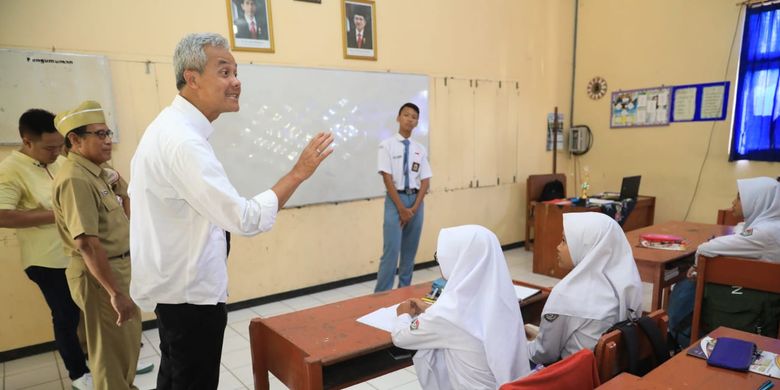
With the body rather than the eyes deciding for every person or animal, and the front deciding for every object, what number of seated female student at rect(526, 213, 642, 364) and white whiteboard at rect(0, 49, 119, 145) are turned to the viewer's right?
0

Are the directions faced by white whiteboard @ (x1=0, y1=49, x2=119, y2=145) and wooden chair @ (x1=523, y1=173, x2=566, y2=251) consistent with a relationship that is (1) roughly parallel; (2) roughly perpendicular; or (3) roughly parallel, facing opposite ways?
roughly parallel

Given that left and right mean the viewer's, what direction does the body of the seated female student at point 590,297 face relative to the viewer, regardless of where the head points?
facing away from the viewer and to the left of the viewer

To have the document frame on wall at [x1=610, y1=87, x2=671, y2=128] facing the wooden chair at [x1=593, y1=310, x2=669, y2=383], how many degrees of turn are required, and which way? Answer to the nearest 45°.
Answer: approximately 45° to its left

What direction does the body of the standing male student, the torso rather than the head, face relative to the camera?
toward the camera

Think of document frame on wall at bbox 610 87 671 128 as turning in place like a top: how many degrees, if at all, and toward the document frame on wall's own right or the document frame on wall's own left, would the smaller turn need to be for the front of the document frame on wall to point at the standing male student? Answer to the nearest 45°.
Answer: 0° — it already faces them

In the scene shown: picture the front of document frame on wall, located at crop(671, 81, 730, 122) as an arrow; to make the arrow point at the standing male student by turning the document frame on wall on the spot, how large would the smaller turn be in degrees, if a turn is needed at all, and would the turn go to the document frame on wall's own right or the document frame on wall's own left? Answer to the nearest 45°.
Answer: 0° — it already faces them

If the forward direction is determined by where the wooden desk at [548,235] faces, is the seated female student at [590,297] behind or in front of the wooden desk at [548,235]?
in front

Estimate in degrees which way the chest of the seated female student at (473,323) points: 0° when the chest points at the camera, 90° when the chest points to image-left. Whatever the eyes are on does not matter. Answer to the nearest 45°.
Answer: approximately 135°

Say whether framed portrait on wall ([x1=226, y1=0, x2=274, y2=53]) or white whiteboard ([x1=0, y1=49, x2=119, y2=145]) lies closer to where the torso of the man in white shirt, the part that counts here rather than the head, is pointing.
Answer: the framed portrait on wall

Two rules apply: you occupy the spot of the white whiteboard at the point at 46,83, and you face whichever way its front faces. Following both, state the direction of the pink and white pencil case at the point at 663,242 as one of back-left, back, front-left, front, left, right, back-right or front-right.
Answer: front-left

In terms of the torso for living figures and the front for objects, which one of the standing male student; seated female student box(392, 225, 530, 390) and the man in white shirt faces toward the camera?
the standing male student

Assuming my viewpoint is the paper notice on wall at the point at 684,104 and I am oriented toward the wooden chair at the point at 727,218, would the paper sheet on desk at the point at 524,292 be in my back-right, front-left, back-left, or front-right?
front-right

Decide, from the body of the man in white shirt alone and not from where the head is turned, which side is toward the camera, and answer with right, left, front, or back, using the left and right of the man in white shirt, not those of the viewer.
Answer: right

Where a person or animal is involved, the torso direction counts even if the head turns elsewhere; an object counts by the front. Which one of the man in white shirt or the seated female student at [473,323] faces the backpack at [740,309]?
the man in white shirt
